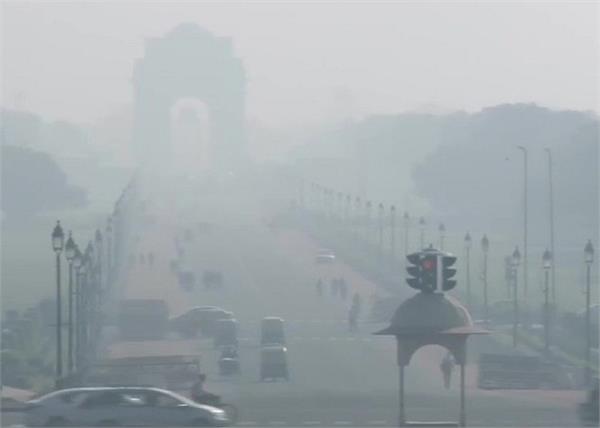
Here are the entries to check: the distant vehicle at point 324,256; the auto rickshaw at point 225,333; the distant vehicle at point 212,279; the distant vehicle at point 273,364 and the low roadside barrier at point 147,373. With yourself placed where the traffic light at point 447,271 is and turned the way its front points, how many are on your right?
0

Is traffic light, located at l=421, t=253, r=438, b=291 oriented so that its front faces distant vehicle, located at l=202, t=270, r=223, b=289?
no

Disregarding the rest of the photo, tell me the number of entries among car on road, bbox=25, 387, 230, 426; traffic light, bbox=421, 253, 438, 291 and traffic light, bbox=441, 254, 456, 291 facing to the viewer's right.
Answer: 2

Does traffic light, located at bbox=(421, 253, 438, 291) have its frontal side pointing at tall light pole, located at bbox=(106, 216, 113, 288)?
no

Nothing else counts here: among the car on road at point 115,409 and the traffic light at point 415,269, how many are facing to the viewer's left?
1

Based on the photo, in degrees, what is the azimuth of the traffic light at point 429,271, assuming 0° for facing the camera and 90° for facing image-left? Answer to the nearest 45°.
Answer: approximately 0°

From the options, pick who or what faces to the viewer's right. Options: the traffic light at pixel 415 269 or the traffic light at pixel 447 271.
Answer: the traffic light at pixel 447 271

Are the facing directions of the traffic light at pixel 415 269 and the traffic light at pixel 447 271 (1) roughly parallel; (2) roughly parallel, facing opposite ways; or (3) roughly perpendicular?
roughly parallel, facing opposite ways

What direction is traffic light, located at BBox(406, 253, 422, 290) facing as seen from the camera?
to the viewer's left

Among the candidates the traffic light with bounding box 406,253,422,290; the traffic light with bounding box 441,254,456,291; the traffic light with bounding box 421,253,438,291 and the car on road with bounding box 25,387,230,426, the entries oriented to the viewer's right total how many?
2

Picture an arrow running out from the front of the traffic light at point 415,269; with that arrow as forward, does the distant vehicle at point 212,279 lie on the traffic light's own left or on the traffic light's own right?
on the traffic light's own right

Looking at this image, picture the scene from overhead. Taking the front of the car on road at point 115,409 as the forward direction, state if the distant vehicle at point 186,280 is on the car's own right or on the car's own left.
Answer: on the car's own left

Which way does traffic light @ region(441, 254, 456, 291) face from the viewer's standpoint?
to the viewer's right

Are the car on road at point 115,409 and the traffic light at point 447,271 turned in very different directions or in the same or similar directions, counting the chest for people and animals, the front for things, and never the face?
same or similar directions

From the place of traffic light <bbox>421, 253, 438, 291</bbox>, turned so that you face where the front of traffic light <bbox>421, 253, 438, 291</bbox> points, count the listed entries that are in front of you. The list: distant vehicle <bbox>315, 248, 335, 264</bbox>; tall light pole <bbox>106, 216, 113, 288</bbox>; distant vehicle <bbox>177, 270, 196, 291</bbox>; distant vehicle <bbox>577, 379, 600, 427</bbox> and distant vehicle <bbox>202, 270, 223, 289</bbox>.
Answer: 0

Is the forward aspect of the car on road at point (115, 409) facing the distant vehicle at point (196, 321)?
no

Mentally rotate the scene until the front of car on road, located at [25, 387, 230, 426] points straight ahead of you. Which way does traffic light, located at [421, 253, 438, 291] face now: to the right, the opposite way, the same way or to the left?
to the right

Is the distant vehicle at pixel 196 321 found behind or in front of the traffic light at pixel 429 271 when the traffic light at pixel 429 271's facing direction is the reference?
behind

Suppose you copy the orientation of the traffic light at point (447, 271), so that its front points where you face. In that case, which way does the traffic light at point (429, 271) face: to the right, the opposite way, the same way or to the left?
to the right

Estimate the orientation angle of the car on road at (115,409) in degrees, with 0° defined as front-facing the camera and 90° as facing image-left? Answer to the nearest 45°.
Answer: approximately 270°
